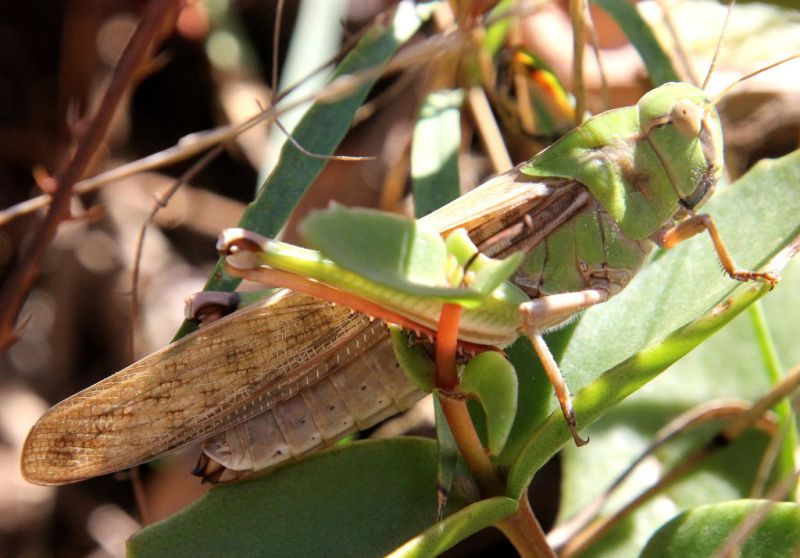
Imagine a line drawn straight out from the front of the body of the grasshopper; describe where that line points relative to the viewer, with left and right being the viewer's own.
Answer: facing to the right of the viewer
